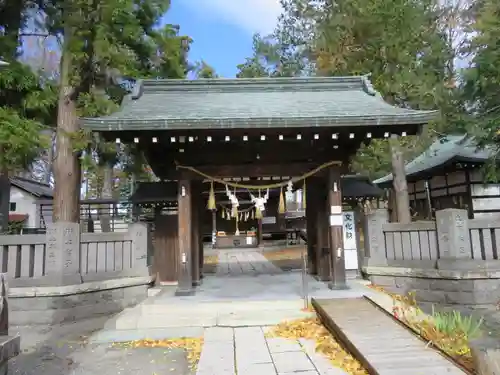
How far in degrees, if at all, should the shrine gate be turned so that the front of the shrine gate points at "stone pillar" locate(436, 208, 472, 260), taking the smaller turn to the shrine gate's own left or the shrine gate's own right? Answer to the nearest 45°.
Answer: approximately 90° to the shrine gate's own left

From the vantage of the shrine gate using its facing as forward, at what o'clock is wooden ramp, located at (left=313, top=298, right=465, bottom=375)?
The wooden ramp is roughly at 11 o'clock from the shrine gate.

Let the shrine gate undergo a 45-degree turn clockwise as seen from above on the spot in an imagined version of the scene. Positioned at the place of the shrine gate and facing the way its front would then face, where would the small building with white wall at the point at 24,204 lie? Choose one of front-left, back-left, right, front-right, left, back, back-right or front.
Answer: right

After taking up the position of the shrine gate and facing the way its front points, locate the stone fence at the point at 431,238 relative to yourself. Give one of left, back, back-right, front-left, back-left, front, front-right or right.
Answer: left

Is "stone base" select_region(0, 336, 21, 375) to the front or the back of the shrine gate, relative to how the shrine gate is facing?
to the front

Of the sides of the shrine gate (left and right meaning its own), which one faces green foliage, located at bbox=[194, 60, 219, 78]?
back

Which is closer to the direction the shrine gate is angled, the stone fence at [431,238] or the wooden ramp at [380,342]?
the wooden ramp

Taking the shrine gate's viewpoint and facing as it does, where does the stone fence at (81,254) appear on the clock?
The stone fence is roughly at 3 o'clock from the shrine gate.

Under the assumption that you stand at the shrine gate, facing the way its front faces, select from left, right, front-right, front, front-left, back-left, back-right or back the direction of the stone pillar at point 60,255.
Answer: right

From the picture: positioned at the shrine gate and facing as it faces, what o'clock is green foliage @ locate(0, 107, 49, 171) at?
The green foliage is roughly at 3 o'clock from the shrine gate.

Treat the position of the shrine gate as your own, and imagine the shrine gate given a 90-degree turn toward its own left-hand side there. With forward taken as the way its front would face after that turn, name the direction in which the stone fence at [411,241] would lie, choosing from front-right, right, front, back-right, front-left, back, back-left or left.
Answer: front

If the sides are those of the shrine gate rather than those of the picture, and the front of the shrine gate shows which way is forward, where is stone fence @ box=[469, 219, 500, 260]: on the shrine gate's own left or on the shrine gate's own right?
on the shrine gate's own left

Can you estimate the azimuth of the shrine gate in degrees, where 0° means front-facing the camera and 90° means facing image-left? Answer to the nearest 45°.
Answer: approximately 0°

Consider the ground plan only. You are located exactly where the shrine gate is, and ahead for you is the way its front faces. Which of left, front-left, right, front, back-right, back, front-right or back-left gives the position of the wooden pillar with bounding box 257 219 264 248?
back
